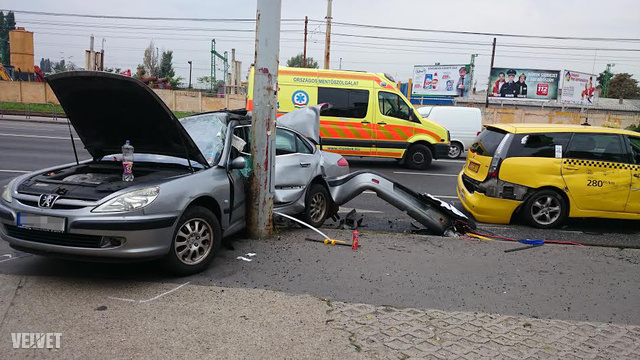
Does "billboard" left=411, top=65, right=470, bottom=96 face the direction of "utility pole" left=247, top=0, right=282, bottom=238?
yes

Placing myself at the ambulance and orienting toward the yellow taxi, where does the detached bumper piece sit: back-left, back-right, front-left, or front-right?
front-right

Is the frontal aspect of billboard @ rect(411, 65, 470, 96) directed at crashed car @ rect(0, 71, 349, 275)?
yes

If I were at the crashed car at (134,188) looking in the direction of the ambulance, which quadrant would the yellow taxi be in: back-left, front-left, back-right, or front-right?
front-right

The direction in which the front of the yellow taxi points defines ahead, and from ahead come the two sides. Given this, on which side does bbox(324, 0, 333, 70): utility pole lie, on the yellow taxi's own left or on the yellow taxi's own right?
on the yellow taxi's own left

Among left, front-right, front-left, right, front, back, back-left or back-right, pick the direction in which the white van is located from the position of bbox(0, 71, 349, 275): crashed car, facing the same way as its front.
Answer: back

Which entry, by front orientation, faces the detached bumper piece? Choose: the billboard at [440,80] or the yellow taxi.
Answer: the billboard

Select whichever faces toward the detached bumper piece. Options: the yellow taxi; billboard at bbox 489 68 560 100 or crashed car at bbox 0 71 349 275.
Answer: the billboard

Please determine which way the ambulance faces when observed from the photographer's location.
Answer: facing to the right of the viewer

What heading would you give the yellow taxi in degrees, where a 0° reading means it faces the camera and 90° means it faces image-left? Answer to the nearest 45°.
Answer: approximately 225°

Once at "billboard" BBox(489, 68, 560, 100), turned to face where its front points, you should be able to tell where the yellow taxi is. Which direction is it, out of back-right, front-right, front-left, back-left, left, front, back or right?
front

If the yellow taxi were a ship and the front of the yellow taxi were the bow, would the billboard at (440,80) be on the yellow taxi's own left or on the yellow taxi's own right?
on the yellow taxi's own left

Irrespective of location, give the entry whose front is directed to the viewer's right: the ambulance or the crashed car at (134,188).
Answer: the ambulance

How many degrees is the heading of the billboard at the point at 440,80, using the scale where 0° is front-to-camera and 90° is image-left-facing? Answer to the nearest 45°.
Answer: approximately 0°

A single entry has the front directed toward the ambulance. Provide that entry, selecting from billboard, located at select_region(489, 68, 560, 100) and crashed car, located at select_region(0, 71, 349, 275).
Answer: the billboard

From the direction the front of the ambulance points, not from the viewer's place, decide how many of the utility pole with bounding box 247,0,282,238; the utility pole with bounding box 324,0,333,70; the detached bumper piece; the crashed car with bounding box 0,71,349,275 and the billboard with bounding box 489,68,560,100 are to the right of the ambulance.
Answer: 3
